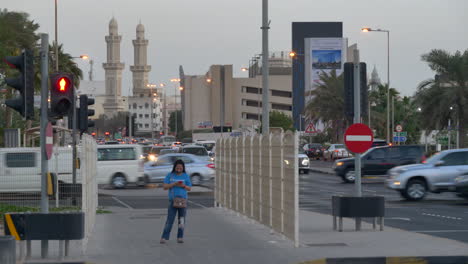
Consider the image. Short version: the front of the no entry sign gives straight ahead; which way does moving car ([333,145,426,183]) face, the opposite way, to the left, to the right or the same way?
to the right

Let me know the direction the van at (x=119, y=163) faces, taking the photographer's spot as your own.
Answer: facing to the left of the viewer

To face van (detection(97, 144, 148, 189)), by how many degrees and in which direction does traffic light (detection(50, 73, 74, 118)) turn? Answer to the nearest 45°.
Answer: approximately 180°

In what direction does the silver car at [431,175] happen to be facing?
to the viewer's left

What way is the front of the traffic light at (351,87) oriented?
away from the camera

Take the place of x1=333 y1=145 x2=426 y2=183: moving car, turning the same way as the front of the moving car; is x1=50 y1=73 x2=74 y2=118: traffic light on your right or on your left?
on your left

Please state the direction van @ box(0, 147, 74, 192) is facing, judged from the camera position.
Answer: facing to the left of the viewer
